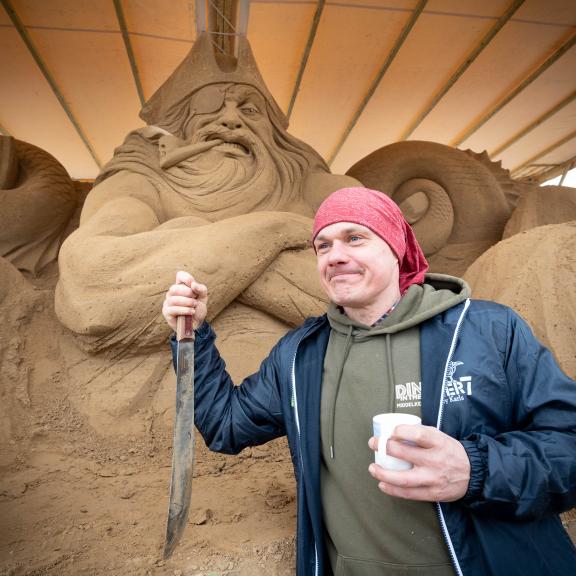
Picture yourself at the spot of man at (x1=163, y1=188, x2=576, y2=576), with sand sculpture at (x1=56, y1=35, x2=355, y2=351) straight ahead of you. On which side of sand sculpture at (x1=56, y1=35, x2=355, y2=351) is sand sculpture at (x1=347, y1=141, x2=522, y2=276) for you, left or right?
right

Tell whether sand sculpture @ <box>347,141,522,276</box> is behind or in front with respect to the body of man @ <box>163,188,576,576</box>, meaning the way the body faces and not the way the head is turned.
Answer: behind

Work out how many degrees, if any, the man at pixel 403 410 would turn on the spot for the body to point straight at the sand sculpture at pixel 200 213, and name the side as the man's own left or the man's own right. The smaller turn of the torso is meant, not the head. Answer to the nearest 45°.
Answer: approximately 90° to the man's own right

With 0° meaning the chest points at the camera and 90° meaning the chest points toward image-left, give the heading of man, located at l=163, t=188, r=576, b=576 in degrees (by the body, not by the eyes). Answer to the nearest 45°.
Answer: approximately 45°
